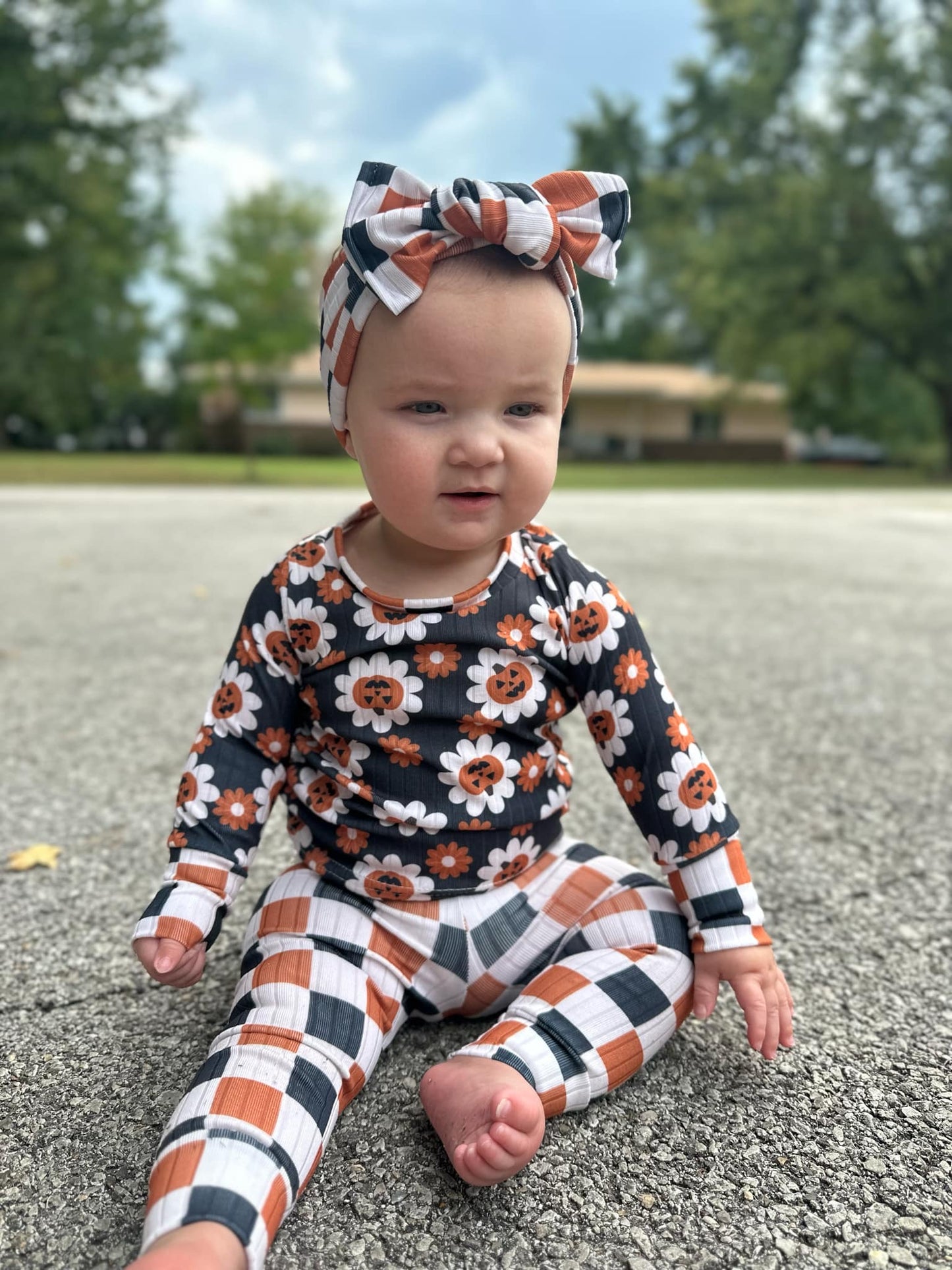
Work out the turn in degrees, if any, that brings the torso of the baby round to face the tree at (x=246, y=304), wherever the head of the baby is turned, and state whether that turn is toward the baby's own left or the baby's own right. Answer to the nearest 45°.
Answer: approximately 180°

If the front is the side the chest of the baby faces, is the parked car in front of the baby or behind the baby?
behind

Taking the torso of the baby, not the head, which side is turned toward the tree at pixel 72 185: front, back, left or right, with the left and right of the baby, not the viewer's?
back

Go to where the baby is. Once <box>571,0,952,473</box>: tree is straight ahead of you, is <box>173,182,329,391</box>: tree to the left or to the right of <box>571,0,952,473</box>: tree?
left

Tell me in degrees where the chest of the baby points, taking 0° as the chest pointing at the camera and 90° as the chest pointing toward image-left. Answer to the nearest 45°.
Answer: approximately 0°

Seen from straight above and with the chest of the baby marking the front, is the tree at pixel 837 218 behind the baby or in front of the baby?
behind

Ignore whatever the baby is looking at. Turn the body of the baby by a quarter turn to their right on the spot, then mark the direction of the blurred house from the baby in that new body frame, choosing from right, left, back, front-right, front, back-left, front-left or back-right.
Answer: right
